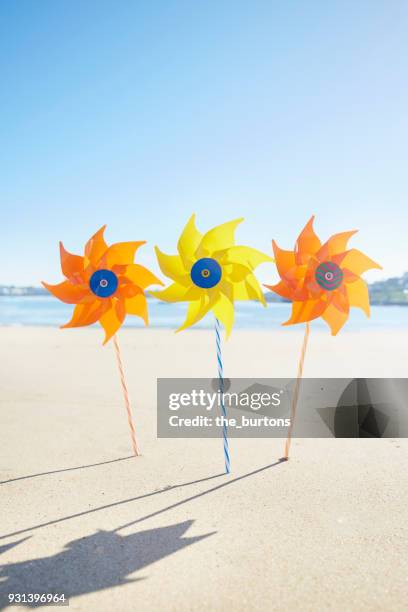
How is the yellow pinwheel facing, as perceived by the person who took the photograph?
facing the viewer

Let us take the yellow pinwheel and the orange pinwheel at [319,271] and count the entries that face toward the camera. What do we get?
2

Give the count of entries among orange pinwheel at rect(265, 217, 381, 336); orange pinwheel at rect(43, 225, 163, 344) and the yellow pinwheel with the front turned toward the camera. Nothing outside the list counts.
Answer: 3

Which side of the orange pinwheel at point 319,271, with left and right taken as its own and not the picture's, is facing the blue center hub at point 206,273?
right

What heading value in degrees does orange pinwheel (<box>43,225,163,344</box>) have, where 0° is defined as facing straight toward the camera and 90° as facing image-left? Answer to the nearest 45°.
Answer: approximately 0°

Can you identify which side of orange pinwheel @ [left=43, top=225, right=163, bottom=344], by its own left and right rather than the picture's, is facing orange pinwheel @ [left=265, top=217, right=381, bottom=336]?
left

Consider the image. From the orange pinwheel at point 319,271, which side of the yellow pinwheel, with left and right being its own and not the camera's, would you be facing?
left
